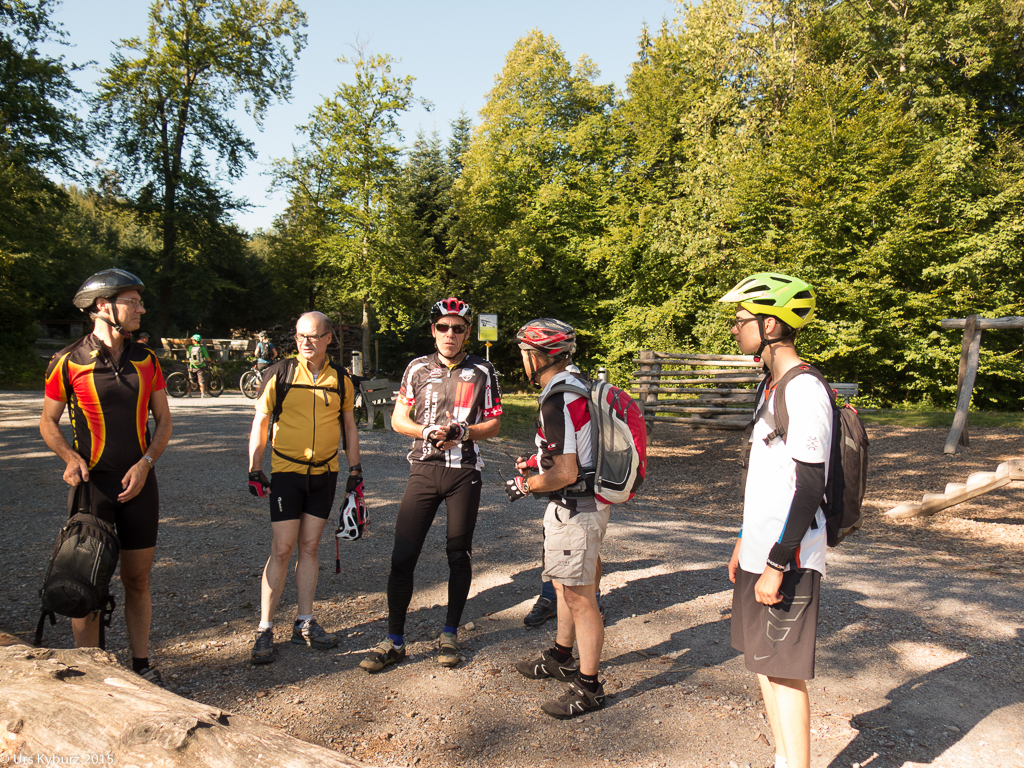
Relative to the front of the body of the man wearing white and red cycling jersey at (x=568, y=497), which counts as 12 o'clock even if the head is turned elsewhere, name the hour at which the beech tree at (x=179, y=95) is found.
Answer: The beech tree is roughly at 2 o'clock from the man wearing white and red cycling jersey.

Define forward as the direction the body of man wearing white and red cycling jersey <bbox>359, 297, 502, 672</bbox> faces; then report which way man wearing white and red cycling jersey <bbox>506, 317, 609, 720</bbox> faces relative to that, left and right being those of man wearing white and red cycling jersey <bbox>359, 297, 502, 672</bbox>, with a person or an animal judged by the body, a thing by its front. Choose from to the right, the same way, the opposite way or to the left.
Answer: to the right

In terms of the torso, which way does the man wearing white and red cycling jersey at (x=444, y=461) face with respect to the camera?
toward the camera

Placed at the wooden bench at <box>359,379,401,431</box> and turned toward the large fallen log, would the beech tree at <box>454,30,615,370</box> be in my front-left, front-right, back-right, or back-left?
back-left

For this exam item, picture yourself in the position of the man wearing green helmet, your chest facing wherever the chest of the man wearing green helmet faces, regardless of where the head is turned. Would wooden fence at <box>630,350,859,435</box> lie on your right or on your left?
on your right

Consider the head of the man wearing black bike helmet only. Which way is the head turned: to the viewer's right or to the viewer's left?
to the viewer's right

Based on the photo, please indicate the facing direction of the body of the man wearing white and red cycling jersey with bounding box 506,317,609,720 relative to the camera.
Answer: to the viewer's left

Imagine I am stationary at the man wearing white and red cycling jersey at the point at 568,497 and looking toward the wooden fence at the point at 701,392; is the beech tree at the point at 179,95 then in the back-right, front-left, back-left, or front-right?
front-left

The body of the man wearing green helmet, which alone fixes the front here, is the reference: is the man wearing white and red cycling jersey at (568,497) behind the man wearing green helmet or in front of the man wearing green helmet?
in front

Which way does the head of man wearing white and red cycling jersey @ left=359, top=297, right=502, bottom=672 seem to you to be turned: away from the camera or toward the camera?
toward the camera

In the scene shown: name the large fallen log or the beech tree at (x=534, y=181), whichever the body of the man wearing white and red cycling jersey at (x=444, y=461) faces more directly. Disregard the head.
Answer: the large fallen log

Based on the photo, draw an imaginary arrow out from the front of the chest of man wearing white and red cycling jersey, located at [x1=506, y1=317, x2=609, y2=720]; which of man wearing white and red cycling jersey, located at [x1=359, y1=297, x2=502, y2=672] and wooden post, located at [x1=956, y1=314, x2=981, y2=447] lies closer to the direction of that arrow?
the man wearing white and red cycling jersey

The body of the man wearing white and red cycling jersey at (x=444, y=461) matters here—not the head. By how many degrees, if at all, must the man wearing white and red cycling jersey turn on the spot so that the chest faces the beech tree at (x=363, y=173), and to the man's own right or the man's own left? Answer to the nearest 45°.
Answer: approximately 180°

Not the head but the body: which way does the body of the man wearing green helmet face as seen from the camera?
to the viewer's left

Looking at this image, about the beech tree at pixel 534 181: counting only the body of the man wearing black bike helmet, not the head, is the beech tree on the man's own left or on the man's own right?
on the man's own left

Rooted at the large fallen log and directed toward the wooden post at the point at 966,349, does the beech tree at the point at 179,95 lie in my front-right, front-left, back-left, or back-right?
front-left

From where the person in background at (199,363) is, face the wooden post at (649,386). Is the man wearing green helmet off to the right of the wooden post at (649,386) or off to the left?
right

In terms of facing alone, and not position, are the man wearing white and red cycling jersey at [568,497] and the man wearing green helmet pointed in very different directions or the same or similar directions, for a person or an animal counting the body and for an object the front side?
same or similar directions

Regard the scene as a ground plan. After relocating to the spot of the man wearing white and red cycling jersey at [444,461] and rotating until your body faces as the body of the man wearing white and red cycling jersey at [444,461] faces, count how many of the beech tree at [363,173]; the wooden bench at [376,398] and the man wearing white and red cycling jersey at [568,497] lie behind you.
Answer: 2
